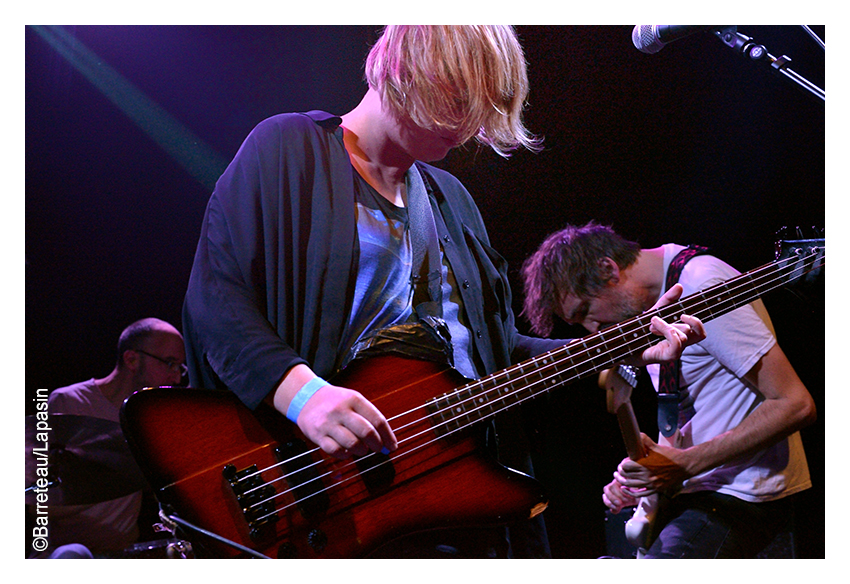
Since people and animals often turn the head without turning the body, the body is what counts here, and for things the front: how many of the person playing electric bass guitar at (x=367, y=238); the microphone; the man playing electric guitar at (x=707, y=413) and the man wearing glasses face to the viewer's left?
2

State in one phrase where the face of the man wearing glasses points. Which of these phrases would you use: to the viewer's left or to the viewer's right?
to the viewer's right

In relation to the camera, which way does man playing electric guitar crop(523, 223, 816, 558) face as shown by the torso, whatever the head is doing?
to the viewer's left

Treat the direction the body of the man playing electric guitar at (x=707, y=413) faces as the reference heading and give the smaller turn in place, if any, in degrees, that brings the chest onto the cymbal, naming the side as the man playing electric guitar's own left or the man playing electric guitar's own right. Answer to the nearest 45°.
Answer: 0° — they already face it

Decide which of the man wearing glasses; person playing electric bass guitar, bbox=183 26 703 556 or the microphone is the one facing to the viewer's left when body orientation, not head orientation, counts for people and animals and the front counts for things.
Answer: the microphone

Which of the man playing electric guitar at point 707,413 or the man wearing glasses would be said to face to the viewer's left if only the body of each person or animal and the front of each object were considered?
the man playing electric guitar

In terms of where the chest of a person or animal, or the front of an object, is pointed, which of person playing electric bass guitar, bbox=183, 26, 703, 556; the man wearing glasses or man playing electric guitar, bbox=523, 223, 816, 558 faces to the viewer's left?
man playing electric guitar, bbox=523, 223, 816, 558

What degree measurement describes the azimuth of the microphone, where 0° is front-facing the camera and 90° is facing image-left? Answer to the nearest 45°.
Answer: approximately 90°

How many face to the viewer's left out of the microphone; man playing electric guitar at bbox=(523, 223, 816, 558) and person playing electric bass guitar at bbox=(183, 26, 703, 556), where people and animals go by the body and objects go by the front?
2
